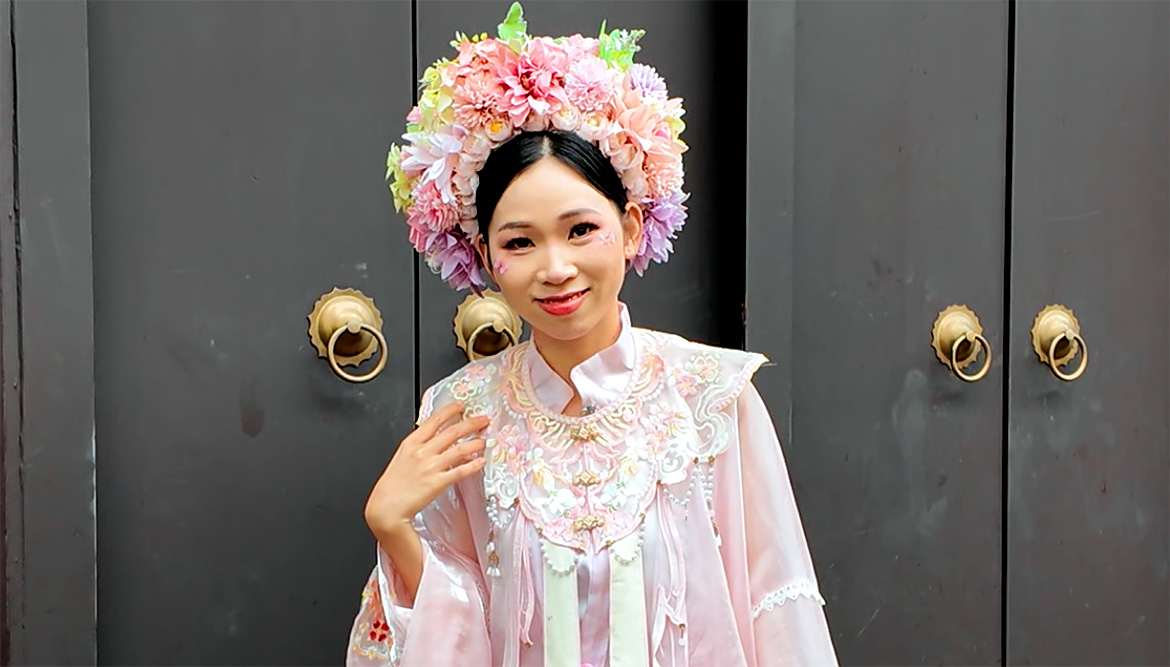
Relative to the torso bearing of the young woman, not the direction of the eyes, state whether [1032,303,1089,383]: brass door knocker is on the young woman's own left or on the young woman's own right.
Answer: on the young woman's own left

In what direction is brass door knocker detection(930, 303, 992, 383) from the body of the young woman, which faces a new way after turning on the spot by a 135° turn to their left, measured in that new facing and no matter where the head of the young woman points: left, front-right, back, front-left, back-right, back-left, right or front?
front

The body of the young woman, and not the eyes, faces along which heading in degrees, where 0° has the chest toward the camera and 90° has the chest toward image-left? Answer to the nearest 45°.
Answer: approximately 0°

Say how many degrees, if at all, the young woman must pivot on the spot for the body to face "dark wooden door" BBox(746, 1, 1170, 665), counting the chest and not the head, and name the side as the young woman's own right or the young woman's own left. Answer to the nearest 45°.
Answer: approximately 135° to the young woman's own left
